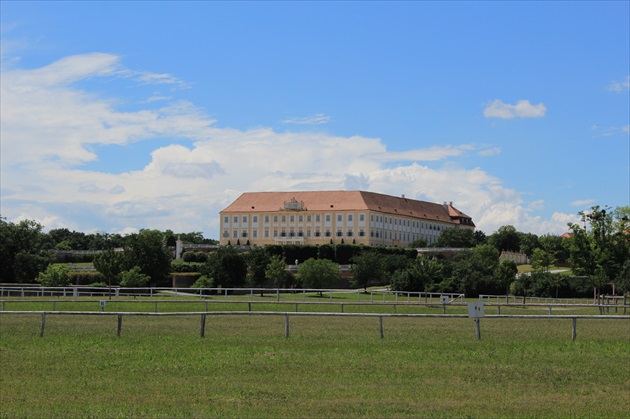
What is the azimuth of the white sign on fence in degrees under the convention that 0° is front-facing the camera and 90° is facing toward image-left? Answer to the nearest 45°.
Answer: approximately 0°
